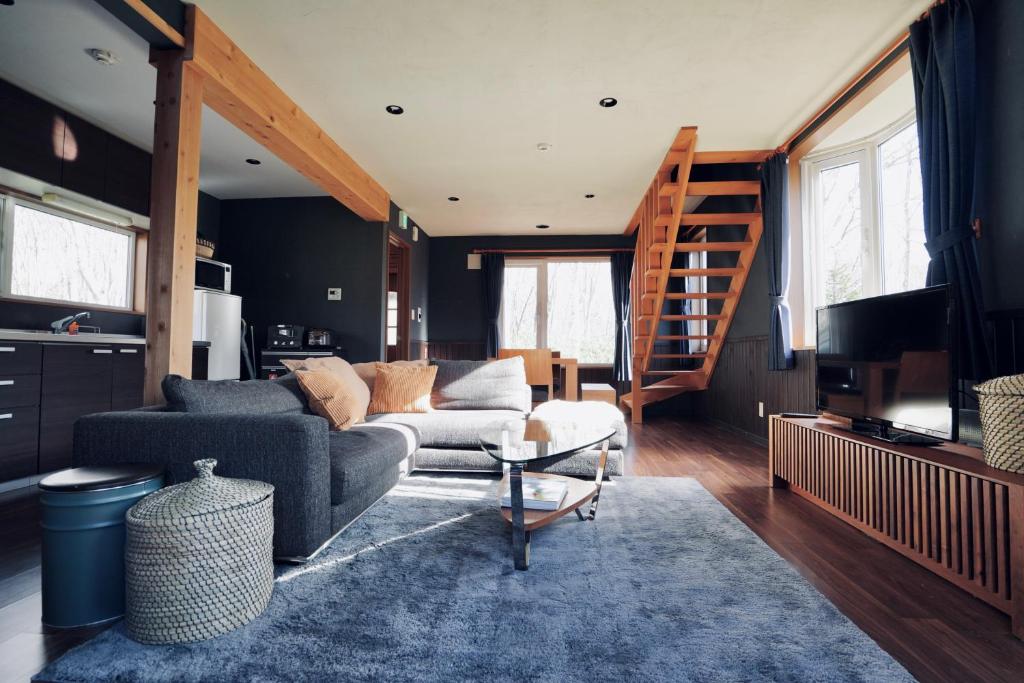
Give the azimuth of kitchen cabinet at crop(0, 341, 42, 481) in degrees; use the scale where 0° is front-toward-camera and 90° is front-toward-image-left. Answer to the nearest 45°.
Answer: approximately 315°

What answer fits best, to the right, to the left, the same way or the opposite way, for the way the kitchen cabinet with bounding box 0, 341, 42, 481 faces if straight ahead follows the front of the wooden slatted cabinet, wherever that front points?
the opposite way

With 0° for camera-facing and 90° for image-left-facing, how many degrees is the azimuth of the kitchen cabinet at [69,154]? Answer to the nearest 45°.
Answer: approximately 315°

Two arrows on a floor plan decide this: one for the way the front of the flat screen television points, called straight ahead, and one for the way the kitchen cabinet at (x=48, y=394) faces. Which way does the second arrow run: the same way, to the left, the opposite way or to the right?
the opposite way

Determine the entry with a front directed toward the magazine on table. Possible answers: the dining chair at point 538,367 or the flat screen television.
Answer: the flat screen television

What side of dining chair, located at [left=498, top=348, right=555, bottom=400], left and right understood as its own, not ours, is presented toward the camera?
back

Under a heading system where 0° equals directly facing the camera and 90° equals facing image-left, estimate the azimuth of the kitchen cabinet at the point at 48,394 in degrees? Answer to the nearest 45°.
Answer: approximately 315°

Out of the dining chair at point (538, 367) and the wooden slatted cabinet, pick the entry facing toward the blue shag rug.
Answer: the wooden slatted cabinet

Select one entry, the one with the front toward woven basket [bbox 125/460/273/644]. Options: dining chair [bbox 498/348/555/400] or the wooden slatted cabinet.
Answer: the wooden slatted cabinet

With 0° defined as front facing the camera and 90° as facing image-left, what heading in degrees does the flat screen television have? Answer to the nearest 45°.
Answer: approximately 45°

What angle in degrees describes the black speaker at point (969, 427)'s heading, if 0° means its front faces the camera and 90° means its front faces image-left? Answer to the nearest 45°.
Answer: approximately 45°
